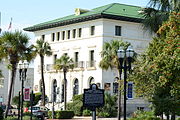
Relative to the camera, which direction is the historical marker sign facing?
toward the camera

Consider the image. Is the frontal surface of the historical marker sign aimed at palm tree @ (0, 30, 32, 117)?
no
